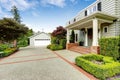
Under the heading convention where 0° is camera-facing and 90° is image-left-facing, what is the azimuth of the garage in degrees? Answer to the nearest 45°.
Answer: approximately 0°

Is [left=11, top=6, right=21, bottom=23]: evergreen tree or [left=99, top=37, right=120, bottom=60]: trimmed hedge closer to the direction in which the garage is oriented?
the trimmed hedge

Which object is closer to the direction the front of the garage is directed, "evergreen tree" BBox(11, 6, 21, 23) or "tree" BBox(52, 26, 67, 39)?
the tree

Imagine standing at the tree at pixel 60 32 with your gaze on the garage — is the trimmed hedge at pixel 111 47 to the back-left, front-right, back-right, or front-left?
back-left

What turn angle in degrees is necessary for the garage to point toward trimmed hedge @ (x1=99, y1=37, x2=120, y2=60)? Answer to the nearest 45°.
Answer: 0° — it already faces it

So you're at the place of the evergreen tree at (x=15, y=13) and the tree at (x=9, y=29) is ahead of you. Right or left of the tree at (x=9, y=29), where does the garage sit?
left

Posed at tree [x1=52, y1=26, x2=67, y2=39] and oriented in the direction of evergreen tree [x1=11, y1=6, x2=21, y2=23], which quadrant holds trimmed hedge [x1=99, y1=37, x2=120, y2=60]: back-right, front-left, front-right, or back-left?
back-left

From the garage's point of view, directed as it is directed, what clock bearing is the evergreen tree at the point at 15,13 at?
The evergreen tree is roughly at 4 o'clock from the garage.
